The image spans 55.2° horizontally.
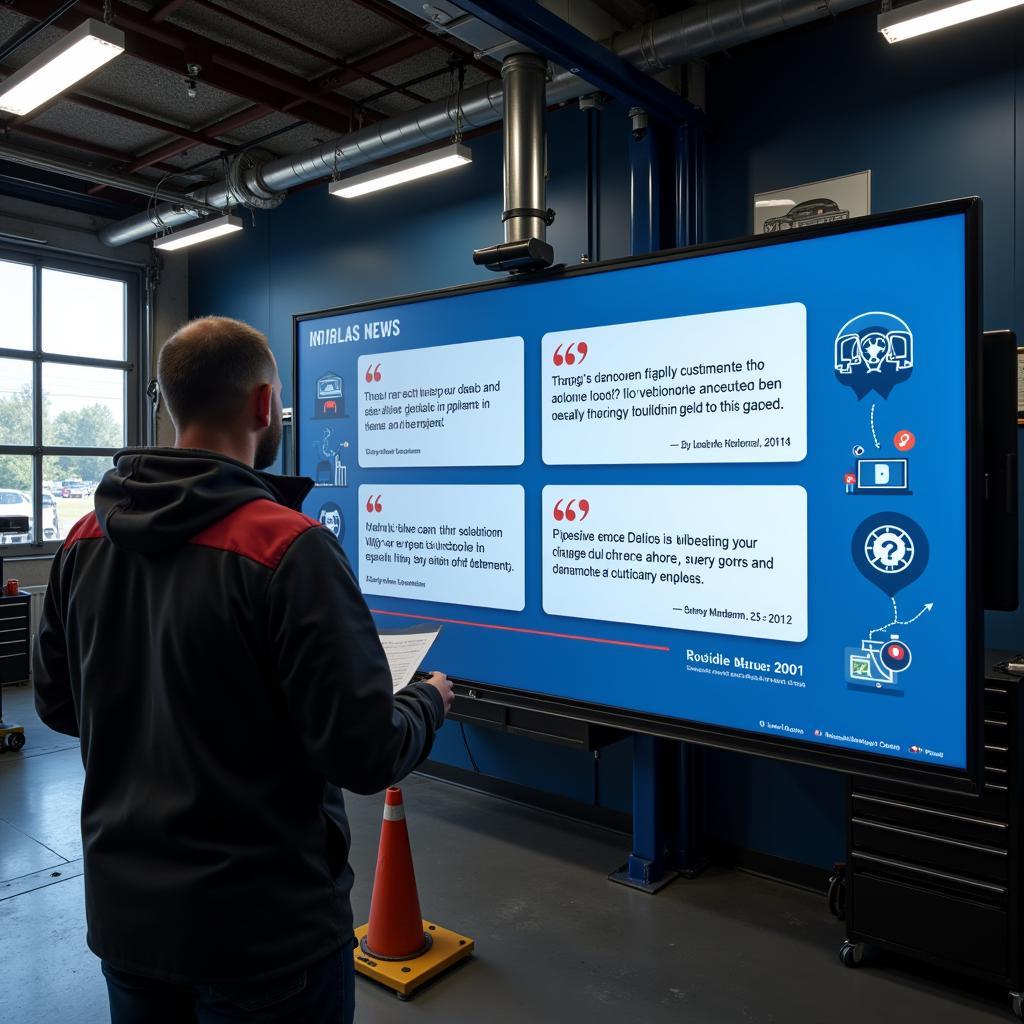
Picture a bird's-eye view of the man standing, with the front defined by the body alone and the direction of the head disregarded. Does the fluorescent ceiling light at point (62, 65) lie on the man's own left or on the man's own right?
on the man's own left

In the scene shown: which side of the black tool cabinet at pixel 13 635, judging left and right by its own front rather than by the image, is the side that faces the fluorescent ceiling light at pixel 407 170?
front

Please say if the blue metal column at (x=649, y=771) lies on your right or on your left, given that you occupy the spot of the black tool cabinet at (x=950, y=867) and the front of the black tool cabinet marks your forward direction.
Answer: on your right

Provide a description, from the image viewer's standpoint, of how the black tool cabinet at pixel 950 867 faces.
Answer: facing the viewer and to the left of the viewer

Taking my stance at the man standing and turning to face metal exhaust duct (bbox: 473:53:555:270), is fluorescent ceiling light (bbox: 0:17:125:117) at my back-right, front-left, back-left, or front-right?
front-left

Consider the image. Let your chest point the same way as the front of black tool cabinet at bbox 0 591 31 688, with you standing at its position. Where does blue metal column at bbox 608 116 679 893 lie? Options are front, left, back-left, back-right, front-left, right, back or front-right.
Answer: front

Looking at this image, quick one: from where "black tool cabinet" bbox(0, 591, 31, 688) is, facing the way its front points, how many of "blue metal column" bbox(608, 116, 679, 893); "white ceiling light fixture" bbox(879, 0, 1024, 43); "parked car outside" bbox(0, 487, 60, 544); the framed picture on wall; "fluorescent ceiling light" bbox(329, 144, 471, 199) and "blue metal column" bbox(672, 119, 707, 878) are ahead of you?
5

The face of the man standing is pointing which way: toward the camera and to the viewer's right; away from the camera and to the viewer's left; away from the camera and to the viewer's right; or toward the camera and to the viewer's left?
away from the camera and to the viewer's right

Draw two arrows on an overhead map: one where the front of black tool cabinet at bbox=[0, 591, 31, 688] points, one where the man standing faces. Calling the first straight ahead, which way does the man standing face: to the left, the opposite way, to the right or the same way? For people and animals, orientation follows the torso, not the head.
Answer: to the left

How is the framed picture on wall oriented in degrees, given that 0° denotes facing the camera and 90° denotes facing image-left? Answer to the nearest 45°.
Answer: approximately 45°

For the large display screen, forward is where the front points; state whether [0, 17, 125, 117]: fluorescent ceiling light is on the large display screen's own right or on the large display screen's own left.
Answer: on the large display screen's own right

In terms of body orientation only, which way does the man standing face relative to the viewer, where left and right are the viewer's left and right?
facing away from the viewer and to the right of the viewer

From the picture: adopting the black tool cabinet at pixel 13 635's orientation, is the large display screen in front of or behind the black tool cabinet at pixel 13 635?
in front

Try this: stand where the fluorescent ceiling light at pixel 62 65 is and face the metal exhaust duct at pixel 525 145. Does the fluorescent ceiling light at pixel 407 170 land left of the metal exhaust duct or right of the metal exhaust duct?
left

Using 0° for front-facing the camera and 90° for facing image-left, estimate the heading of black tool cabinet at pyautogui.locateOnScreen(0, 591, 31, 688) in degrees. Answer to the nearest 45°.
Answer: approximately 315°

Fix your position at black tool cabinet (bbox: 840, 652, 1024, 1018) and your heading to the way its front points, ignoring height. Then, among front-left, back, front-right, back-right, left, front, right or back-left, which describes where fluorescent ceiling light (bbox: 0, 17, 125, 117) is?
front-right

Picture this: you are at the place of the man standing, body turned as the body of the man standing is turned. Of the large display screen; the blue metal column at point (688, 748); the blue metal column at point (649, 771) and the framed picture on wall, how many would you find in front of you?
4
